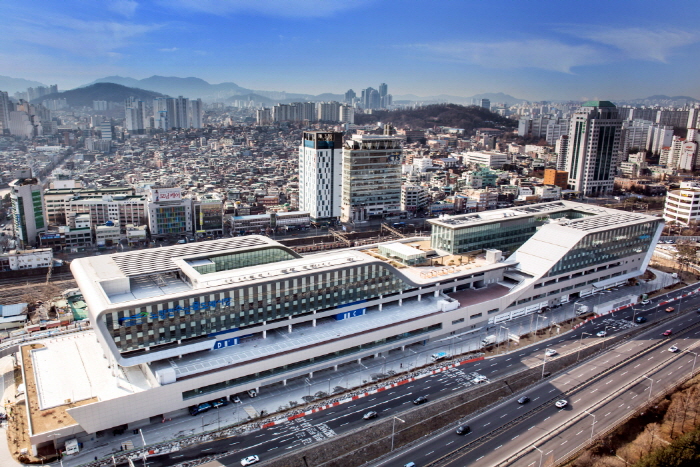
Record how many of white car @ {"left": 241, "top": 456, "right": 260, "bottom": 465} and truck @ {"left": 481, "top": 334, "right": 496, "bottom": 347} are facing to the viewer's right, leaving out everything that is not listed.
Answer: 0

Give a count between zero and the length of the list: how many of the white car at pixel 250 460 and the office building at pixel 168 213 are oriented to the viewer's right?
0

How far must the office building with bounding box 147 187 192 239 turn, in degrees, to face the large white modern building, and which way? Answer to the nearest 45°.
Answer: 0° — it already faces it

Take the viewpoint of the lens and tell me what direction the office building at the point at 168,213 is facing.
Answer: facing the viewer

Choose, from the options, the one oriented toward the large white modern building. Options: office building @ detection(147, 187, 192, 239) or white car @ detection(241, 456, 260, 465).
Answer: the office building

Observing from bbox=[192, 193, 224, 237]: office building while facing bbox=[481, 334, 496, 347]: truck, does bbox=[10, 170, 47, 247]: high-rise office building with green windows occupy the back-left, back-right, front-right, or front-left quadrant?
back-right

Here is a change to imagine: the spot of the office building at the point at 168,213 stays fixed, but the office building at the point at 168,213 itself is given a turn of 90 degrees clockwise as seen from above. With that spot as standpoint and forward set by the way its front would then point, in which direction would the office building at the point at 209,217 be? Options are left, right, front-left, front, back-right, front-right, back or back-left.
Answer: back

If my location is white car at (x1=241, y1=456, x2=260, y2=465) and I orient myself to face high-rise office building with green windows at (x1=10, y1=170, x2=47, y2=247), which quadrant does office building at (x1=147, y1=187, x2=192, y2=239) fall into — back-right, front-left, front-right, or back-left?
front-right

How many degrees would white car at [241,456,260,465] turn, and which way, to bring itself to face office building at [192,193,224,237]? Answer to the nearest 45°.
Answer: approximately 135° to its right

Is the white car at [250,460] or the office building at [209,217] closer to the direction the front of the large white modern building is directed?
the white car

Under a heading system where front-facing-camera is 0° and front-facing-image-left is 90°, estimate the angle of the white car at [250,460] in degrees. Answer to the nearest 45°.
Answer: approximately 45°

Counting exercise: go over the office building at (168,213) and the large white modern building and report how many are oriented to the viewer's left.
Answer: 0

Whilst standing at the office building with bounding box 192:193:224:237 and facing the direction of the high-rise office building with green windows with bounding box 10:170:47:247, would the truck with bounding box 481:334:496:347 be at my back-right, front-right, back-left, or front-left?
back-left

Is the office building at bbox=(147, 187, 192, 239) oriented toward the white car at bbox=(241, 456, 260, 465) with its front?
yes

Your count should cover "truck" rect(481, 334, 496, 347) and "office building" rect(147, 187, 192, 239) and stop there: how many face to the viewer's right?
0
